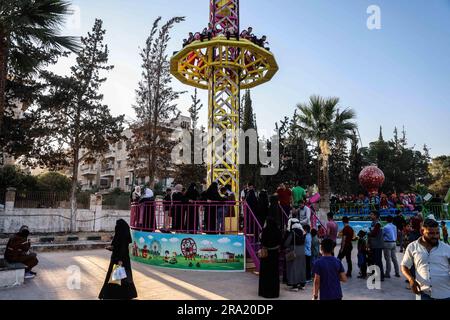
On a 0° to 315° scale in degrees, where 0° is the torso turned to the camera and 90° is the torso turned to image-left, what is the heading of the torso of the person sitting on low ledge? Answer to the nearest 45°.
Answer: approximately 270°

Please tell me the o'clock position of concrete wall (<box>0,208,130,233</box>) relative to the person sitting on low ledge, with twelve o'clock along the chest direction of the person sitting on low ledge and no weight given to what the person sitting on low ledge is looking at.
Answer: The concrete wall is roughly at 9 o'clock from the person sitting on low ledge.

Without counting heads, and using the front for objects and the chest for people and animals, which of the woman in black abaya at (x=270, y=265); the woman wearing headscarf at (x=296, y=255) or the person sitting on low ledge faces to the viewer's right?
the person sitting on low ledge

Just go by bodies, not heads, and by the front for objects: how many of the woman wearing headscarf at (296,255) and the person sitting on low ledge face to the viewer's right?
1

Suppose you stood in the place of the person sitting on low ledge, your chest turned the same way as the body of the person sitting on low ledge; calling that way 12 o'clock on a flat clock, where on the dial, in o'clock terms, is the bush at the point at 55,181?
The bush is roughly at 9 o'clock from the person sitting on low ledge.

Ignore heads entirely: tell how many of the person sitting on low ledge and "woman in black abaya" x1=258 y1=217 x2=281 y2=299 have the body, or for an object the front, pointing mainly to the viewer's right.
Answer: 1
